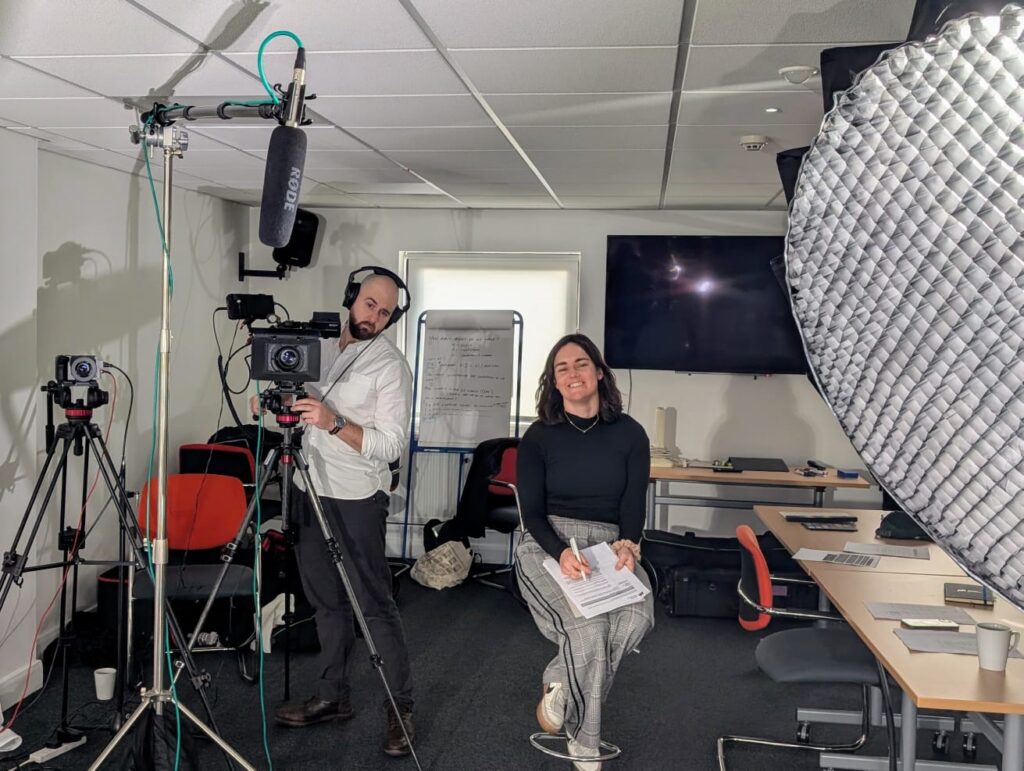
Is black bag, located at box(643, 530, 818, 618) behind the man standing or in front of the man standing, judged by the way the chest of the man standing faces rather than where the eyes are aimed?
behind

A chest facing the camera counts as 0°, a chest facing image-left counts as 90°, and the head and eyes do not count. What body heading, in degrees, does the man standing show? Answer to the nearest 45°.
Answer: approximately 45°

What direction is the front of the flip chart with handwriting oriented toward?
toward the camera

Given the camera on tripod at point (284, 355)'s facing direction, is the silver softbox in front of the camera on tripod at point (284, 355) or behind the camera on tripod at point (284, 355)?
in front

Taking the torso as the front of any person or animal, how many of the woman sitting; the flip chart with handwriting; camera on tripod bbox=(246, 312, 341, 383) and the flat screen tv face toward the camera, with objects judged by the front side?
4

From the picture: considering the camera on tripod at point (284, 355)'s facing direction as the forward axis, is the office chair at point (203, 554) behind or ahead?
behind

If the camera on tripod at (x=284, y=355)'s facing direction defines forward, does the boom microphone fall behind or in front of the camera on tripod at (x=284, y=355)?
in front

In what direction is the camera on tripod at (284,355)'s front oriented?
toward the camera
